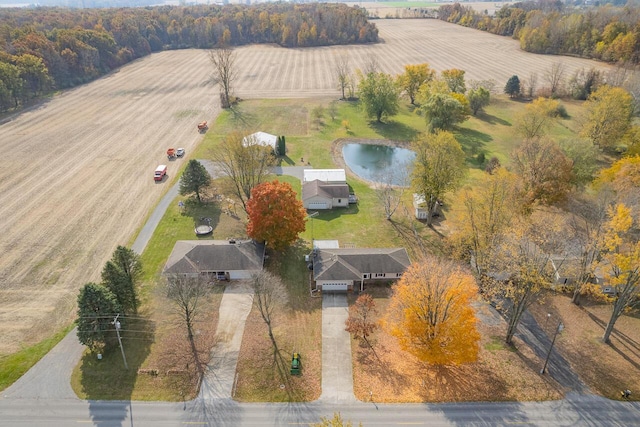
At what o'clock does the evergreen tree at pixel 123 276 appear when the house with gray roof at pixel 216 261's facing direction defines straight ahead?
The evergreen tree is roughly at 2 o'clock from the house with gray roof.

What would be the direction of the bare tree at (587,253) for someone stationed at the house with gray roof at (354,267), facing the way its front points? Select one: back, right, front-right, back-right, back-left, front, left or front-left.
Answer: left

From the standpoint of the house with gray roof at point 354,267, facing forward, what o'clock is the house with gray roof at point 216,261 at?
the house with gray roof at point 216,261 is roughly at 3 o'clock from the house with gray roof at point 354,267.

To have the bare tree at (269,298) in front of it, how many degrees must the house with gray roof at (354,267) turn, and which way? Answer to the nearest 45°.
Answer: approximately 45° to its right

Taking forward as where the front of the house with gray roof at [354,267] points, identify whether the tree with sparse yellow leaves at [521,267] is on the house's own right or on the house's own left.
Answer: on the house's own left

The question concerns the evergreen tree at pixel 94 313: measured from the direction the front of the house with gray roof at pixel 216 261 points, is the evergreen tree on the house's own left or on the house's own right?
on the house's own right

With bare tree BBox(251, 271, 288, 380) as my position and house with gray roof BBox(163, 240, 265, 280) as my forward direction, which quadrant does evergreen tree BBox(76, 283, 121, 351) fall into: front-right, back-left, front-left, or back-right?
front-left

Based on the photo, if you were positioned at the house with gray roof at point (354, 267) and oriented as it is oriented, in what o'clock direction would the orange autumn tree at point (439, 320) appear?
The orange autumn tree is roughly at 11 o'clock from the house with gray roof.

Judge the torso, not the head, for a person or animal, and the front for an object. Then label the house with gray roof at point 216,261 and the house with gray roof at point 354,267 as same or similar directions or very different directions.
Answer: same or similar directions

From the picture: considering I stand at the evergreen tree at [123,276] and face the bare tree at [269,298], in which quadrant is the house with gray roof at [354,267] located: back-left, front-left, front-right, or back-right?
front-left

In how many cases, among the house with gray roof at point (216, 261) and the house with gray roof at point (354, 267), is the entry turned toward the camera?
2

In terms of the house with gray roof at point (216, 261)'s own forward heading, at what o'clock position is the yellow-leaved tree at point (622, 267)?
The yellow-leaved tree is roughly at 10 o'clock from the house with gray roof.

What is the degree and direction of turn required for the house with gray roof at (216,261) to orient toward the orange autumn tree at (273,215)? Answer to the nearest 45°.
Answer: approximately 90° to its left

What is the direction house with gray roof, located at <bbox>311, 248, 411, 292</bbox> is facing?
toward the camera

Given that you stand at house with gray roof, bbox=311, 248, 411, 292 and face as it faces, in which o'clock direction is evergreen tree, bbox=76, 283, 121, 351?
The evergreen tree is roughly at 2 o'clock from the house with gray roof.
